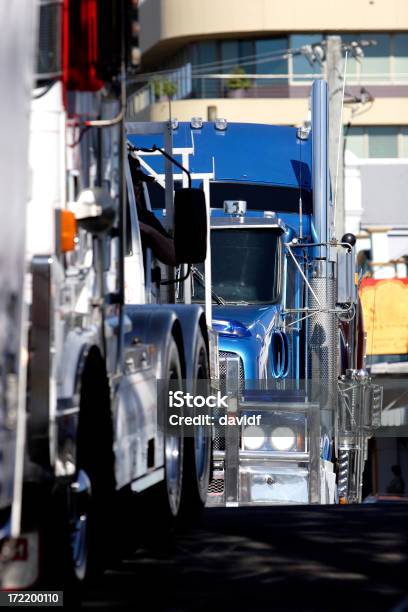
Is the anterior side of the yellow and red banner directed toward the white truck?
yes

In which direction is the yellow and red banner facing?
toward the camera
